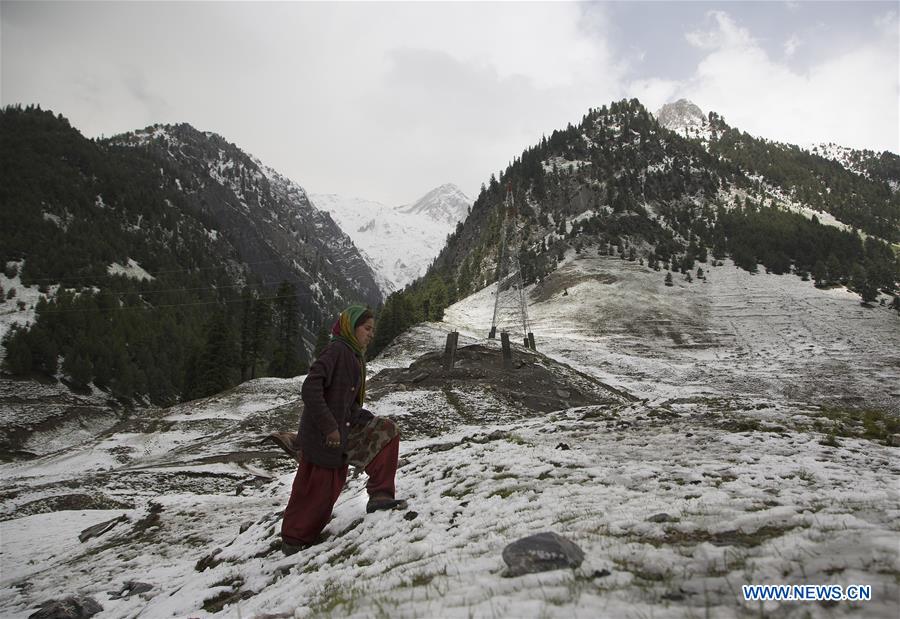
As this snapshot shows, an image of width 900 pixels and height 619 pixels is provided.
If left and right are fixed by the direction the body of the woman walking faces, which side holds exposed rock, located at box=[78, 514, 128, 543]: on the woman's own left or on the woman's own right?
on the woman's own left

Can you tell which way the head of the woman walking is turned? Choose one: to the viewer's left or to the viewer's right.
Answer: to the viewer's right

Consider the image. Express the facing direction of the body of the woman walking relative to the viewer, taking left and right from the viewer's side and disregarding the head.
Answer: facing to the right of the viewer

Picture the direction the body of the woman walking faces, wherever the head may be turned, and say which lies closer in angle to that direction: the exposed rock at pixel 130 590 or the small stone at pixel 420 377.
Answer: the small stone

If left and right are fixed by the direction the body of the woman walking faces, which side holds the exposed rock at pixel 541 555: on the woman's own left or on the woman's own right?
on the woman's own right

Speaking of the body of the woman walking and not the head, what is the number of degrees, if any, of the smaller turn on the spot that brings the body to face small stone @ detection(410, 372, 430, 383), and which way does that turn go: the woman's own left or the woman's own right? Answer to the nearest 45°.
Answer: approximately 90° to the woman's own left

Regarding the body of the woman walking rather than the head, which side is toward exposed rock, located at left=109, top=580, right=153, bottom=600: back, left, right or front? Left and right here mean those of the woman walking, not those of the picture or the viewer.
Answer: back

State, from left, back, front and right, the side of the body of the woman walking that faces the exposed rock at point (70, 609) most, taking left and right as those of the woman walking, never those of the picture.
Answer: back

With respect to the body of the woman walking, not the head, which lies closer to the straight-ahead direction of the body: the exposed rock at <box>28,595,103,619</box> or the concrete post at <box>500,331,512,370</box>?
the concrete post

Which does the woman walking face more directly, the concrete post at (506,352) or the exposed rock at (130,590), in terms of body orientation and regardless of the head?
the concrete post
